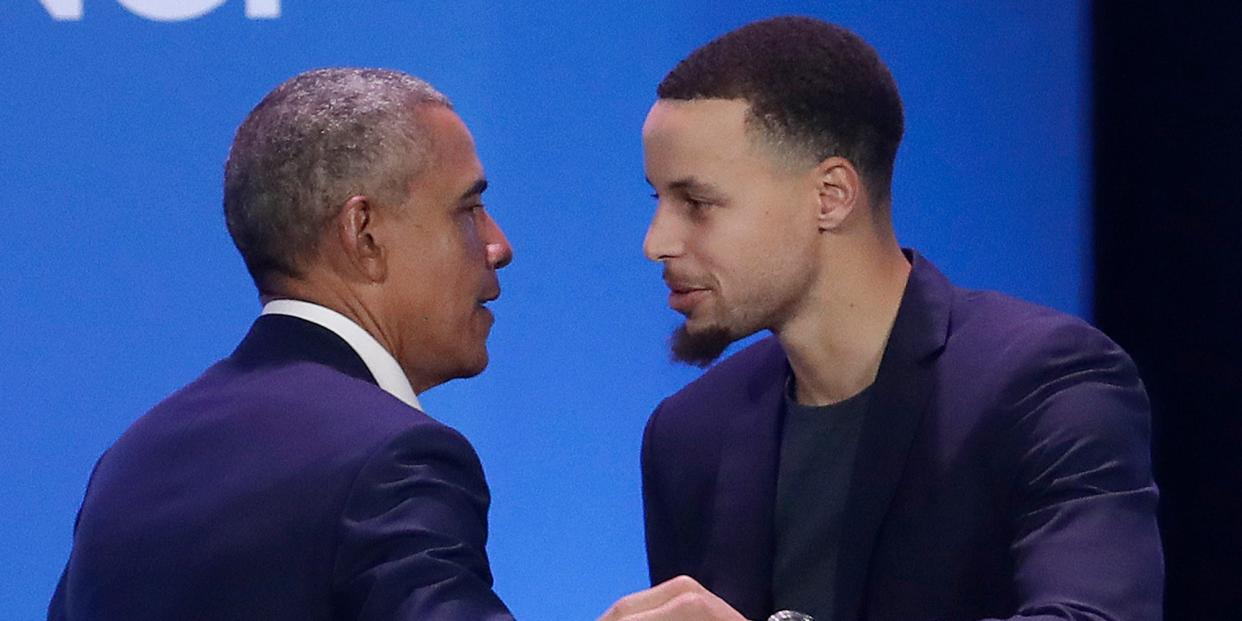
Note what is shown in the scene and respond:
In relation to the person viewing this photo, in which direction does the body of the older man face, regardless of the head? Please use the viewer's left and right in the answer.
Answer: facing away from the viewer and to the right of the viewer

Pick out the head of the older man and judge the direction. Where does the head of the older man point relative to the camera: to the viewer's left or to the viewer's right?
to the viewer's right
